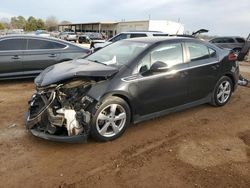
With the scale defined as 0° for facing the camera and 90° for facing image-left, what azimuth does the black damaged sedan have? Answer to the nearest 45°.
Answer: approximately 45°

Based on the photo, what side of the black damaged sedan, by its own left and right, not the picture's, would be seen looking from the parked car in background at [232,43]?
back

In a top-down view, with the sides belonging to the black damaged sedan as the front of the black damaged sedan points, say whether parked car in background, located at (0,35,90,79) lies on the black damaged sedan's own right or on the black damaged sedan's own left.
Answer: on the black damaged sedan's own right
